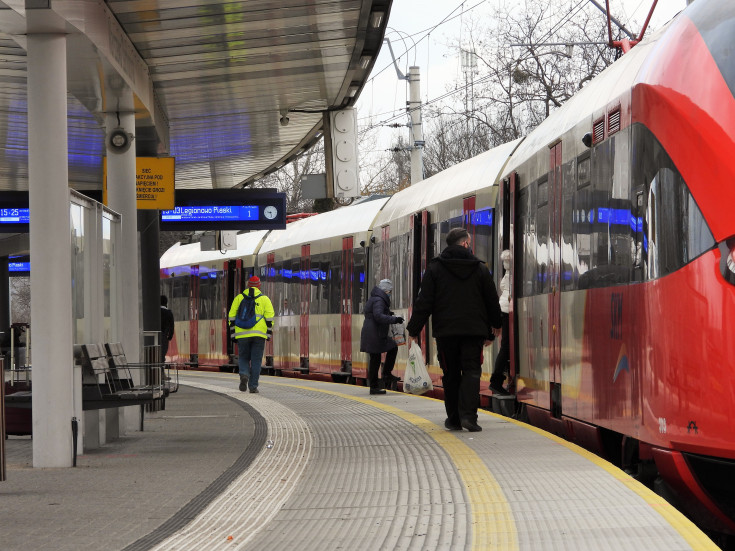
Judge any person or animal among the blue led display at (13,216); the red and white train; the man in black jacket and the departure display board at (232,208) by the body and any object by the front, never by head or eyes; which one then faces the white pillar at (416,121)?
the man in black jacket

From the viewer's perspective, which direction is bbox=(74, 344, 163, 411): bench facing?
to the viewer's right

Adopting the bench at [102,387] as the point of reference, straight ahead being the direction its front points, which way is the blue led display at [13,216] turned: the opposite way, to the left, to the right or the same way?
to the right

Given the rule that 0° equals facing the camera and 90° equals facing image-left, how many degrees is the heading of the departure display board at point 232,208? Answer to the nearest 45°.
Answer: approximately 0°

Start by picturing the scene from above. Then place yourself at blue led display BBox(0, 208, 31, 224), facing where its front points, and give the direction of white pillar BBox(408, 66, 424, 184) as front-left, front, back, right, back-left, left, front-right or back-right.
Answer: back-left

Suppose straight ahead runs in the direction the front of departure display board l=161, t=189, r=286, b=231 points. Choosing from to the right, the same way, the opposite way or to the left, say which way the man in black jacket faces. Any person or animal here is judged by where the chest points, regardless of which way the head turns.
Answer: the opposite way

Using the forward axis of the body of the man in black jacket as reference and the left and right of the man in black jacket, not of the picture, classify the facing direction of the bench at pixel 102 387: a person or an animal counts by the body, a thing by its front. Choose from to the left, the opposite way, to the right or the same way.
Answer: to the right

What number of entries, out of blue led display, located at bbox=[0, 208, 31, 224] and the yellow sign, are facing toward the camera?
2

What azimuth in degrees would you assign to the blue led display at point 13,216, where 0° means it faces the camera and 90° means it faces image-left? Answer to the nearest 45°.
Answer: approximately 0°

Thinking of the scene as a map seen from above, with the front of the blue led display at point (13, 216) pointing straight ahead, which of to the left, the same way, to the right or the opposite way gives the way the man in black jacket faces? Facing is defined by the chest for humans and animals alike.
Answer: the opposite way

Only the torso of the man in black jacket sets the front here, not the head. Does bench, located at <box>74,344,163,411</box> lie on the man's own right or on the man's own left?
on the man's own left

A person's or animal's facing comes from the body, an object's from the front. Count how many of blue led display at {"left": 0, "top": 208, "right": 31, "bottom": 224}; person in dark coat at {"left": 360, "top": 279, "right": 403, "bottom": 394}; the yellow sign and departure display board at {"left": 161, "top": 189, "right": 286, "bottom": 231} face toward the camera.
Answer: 3

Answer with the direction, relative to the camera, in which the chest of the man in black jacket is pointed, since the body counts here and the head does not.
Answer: away from the camera
